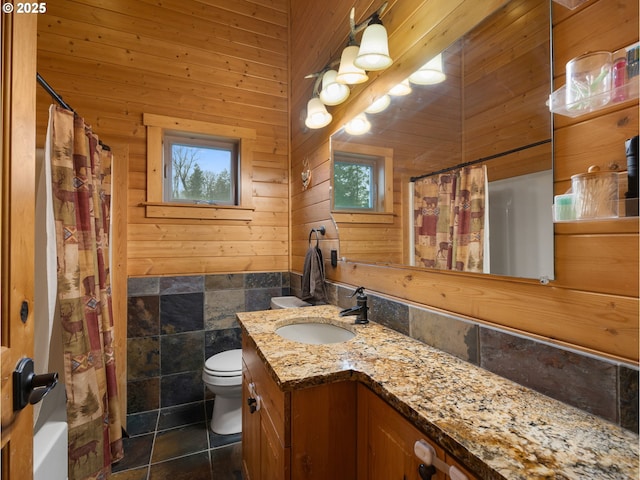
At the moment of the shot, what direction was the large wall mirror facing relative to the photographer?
facing the viewer and to the left of the viewer

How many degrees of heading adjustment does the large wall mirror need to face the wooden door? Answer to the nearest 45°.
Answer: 0° — it already faces it

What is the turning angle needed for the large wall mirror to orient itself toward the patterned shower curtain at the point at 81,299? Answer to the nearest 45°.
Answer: approximately 45° to its right

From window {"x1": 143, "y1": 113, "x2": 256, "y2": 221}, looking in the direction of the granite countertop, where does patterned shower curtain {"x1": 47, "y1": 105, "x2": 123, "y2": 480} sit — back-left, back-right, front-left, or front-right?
front-right

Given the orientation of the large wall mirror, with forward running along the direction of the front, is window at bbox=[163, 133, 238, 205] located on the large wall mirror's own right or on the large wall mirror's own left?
on the large wall mirror's own right

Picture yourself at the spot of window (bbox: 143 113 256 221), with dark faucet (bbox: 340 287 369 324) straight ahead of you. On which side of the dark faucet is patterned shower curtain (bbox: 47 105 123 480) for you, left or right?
right
